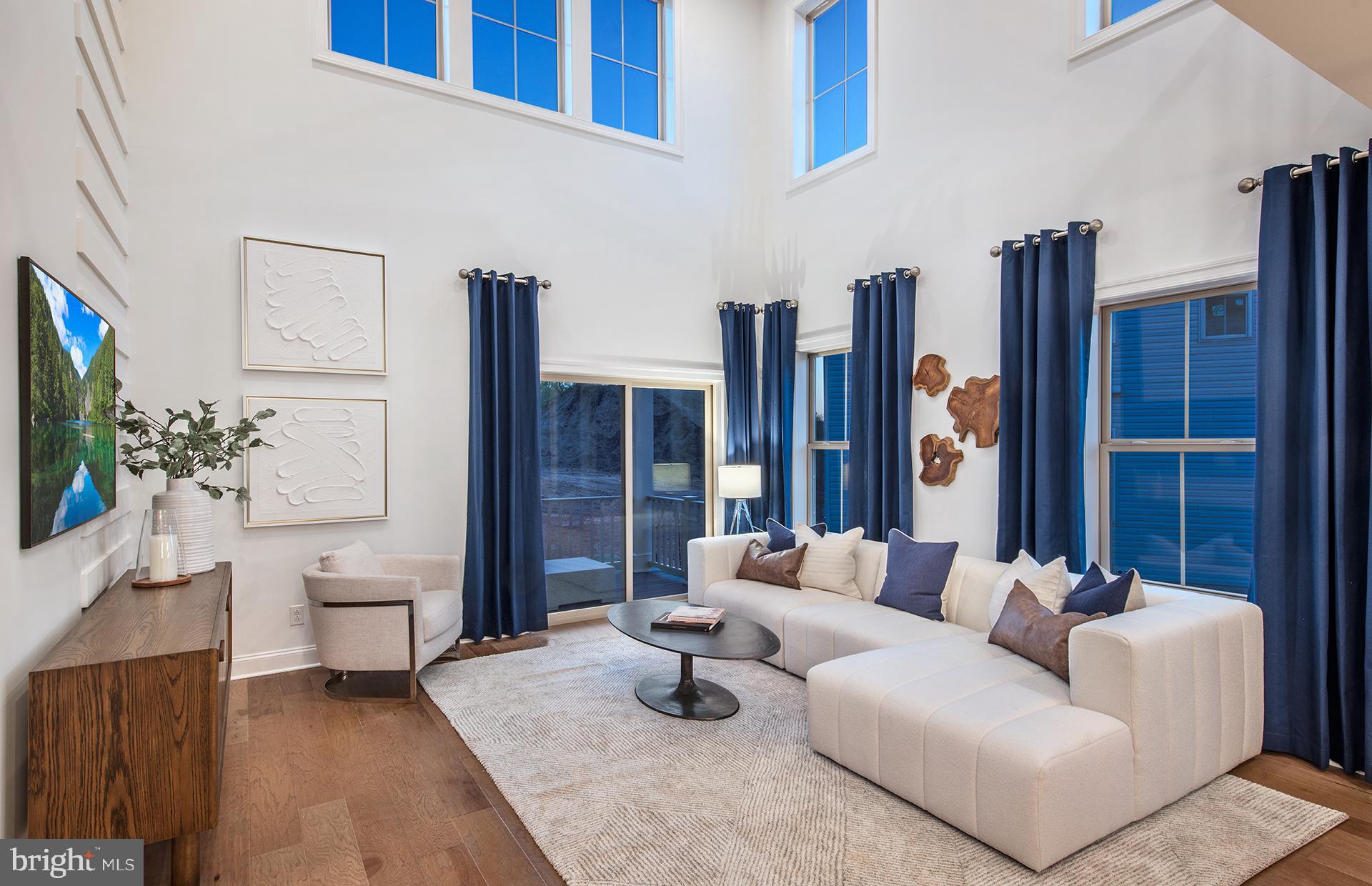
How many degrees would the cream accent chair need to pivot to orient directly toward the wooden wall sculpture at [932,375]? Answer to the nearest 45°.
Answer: approximately 45° to its left

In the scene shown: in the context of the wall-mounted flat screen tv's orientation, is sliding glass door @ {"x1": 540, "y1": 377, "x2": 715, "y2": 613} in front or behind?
in front

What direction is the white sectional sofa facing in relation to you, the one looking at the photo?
facing the viewer and to the left of the viewer

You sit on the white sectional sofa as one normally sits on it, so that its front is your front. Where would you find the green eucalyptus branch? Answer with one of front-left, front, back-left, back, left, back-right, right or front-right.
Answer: front-right

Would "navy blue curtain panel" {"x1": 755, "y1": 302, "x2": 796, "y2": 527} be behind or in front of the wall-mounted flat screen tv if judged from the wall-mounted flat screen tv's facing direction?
in front

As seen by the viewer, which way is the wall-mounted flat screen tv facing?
to the viewer's right

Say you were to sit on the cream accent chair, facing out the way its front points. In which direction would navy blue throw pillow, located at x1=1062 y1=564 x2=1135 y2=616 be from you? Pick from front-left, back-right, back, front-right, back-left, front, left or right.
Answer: front

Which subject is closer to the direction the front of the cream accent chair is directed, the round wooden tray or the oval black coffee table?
the oval black coffee table

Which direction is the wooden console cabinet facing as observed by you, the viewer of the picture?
facing to the right of the viewer

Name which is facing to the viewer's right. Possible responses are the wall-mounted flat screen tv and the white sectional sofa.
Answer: the wall-mounted flat screen tv

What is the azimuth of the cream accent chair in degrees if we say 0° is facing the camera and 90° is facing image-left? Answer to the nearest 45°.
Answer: approximately 315°

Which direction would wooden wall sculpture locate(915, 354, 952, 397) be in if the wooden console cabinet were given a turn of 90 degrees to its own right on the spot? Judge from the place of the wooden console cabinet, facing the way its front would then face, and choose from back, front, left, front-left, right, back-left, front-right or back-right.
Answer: left
